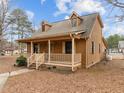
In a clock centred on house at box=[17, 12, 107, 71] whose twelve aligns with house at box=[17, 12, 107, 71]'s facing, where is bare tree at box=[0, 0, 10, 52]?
The bare tree is roughly at 3 o'clock from the house.

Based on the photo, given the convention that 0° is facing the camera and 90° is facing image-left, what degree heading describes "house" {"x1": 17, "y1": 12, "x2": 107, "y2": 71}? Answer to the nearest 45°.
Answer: approximately 45°

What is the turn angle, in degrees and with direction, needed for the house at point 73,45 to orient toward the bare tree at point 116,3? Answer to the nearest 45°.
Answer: approximately 90° to its left

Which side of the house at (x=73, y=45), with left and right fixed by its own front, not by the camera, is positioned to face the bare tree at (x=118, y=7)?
left
